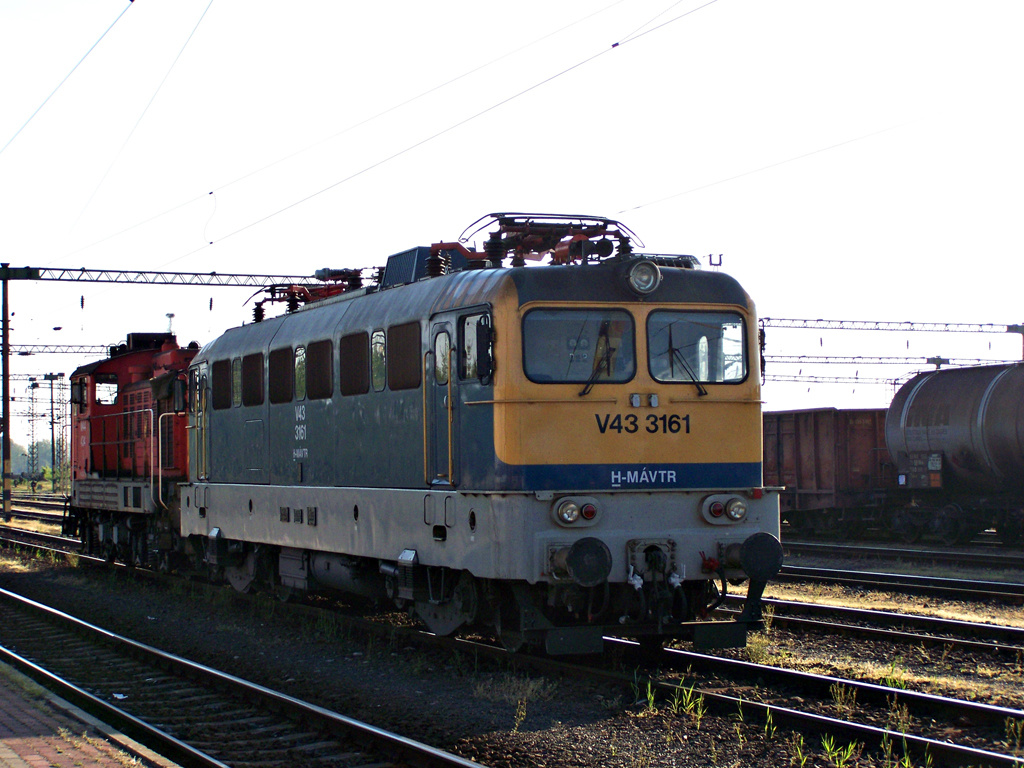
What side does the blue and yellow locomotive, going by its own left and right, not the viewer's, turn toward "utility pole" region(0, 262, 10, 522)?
back

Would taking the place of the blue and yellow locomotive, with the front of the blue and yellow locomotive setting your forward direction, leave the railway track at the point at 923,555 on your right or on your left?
on your left

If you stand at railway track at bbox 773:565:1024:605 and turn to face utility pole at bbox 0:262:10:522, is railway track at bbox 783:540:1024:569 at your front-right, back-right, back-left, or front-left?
front-right

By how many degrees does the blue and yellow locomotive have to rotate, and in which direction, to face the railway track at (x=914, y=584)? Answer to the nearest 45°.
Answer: approximately 90° to its left

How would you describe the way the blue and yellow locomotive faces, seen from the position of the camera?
facing the viewer and to the right of the viewer

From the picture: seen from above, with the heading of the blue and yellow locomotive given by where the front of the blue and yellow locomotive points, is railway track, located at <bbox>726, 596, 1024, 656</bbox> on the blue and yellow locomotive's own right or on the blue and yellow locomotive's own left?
on the blue and yellow locomotive's own left

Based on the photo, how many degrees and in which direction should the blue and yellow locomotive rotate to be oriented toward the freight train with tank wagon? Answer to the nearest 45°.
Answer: approximately 90° to its left
